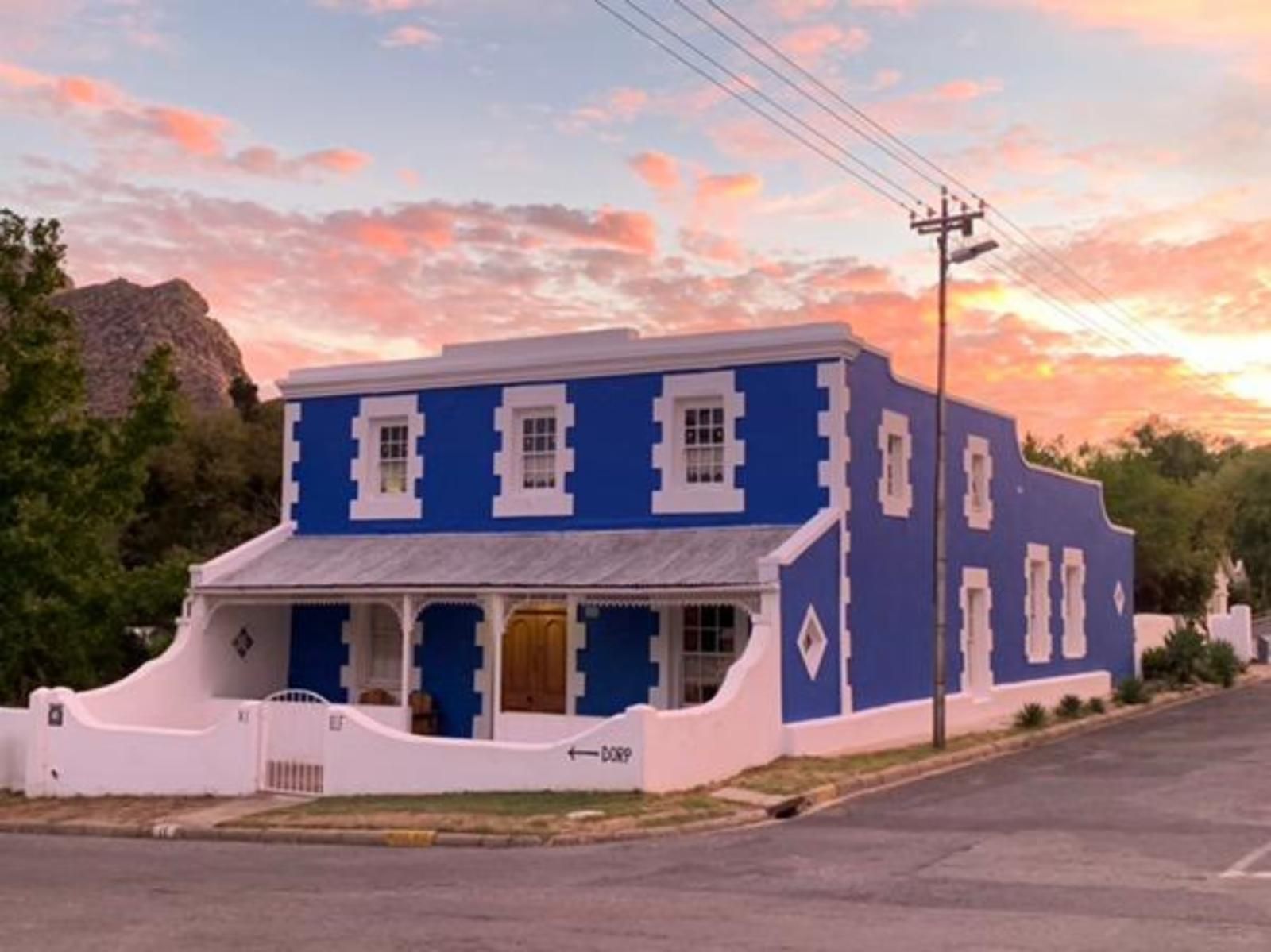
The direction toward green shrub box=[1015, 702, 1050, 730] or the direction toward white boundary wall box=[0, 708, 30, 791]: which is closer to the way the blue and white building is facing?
the white boundary wall

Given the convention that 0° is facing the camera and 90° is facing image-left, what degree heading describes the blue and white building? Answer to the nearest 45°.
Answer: approximately 45°

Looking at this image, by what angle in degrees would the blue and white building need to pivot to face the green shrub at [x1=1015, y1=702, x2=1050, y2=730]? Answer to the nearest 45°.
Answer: approximately 135° to its left

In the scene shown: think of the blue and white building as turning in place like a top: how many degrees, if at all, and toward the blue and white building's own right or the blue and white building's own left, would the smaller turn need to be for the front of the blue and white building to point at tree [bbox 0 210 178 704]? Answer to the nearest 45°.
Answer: approximately 45° to the blue and white building's own right

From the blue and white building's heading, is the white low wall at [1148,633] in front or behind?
behind

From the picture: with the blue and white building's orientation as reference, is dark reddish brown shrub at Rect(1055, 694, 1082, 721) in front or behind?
behind

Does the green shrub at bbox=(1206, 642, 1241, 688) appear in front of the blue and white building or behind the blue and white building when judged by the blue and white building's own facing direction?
behind

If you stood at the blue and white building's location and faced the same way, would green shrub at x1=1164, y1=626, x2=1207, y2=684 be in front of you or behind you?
behind
